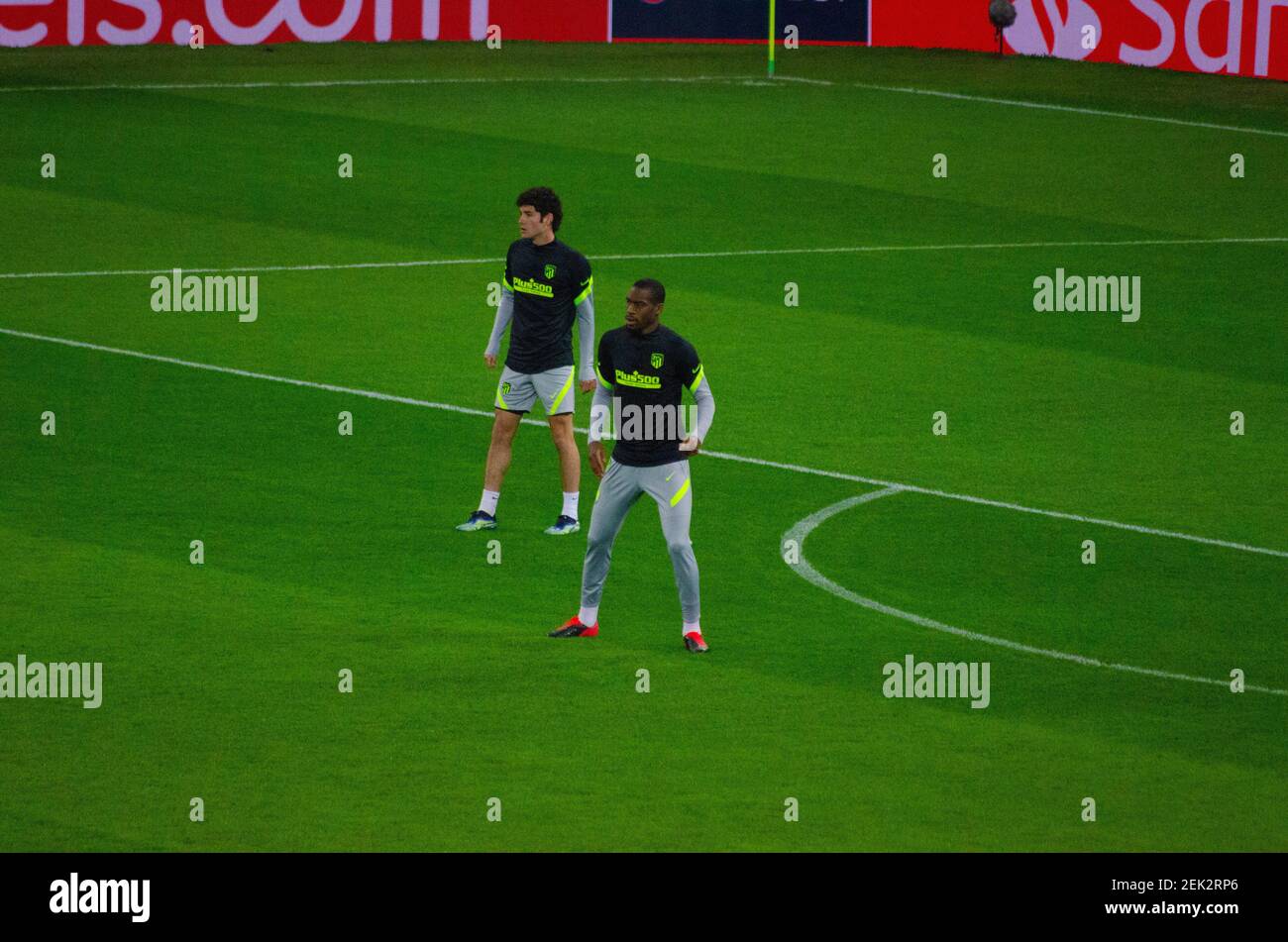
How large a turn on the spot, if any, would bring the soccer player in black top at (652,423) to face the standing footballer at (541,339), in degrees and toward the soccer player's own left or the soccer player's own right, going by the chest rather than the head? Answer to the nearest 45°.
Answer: approximately 135° to the soccer player's own right

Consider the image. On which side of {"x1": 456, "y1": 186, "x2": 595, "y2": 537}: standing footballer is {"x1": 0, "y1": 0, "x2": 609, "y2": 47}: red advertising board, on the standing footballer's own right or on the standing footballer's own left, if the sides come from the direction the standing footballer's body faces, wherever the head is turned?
on the standing footballer's own right

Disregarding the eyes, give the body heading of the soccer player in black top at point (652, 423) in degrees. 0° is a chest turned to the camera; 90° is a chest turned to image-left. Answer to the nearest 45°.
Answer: approximately 45°

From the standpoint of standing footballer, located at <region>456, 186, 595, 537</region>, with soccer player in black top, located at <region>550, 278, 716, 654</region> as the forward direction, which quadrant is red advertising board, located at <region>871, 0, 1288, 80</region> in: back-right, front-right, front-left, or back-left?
back-left

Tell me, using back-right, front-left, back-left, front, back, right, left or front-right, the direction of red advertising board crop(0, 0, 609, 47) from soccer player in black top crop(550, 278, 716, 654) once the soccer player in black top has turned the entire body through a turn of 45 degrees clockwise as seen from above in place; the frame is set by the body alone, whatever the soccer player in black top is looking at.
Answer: right

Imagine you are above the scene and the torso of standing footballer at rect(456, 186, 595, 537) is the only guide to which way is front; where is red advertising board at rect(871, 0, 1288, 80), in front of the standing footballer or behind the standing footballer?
behind

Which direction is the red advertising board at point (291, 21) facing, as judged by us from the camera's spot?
facing the viewer

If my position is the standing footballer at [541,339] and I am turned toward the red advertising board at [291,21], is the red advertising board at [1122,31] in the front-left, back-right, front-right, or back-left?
front-right

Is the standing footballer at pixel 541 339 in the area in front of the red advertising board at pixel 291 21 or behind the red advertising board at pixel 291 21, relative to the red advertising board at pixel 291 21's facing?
in front

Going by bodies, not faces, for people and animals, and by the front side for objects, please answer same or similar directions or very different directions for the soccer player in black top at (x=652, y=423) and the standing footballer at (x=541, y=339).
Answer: same or similar directions

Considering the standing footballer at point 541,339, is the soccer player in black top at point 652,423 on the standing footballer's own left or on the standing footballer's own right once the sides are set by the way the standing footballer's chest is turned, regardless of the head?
on the standing footballer's own left

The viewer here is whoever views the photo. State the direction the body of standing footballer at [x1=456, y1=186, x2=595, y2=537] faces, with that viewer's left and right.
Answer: facing the viewer and to the left of the viewer
